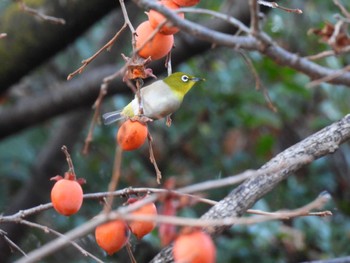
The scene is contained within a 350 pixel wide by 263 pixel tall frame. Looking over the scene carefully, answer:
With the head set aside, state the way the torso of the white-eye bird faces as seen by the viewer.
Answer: to the viewer's right

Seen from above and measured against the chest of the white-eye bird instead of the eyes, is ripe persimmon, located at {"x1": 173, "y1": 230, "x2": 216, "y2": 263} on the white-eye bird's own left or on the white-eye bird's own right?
on the white-eye bird's own right
